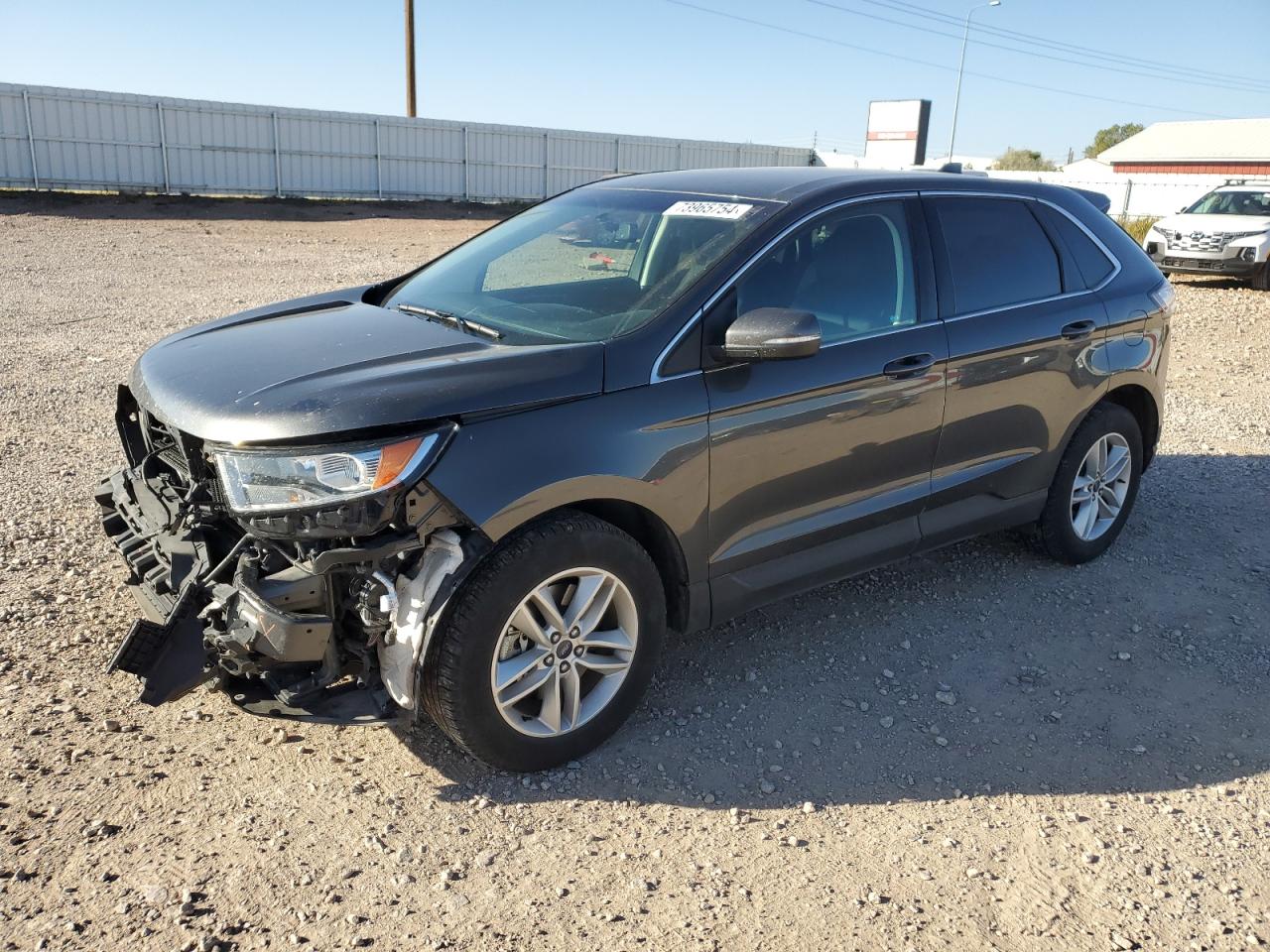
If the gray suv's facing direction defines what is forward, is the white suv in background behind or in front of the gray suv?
behind

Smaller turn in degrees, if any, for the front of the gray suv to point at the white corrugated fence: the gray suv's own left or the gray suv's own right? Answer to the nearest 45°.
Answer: approximately 135° to the gray suv's own right

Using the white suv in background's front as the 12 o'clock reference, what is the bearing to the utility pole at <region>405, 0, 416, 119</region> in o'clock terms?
The utility pole is roughly at 2 o'clock from the white suv in background.

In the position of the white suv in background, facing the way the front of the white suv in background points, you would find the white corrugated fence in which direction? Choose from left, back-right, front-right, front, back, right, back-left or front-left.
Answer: front-right

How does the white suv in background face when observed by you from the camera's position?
facing the viewer and to the left of the viewer

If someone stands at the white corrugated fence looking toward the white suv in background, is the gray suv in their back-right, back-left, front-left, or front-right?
front-right
